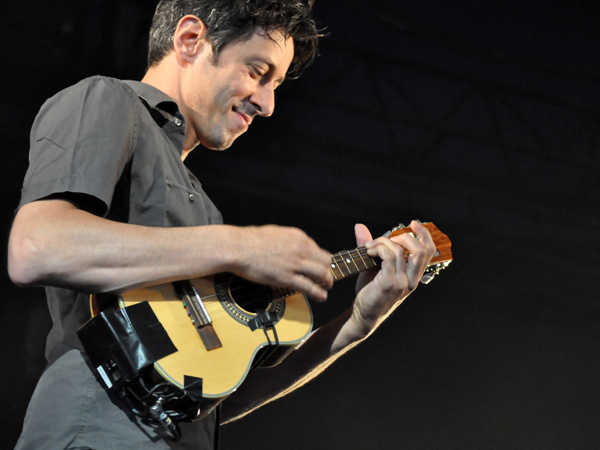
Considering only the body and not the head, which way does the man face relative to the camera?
to the viewer's right
